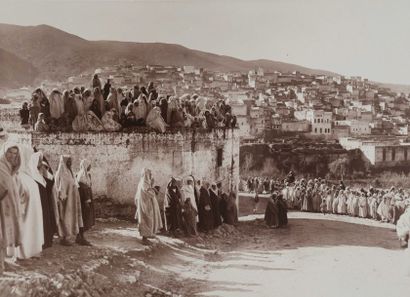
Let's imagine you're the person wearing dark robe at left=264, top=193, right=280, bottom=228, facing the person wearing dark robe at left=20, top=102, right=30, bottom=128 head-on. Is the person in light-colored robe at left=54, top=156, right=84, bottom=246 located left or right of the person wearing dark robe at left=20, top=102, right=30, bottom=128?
left

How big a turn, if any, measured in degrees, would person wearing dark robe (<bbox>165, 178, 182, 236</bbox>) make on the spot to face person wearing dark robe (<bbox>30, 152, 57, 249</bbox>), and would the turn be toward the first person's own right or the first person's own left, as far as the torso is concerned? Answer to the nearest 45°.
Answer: approximately 90° to the first person's own right

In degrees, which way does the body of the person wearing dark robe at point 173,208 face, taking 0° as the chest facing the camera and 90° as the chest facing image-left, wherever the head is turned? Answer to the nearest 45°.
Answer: approximately 315°

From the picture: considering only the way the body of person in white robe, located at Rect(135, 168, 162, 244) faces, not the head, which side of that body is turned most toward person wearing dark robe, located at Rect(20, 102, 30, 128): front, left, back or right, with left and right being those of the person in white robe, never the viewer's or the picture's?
back

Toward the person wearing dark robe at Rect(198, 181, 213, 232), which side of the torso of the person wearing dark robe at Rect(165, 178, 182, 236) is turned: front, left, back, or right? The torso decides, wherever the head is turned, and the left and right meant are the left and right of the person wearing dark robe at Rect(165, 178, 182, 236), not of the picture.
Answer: left

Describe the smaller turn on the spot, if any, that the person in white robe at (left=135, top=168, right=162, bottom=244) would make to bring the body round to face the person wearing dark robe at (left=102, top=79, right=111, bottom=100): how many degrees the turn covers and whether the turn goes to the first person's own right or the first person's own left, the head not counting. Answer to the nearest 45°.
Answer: approximately 135° to the first person's own left

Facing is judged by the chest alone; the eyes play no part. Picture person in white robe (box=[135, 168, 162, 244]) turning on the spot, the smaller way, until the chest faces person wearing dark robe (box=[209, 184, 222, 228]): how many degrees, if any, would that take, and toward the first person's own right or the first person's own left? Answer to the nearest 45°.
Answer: approximately 90° to the first person's own left

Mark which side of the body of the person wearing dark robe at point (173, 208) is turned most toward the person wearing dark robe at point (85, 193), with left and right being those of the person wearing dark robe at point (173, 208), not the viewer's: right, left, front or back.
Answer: right

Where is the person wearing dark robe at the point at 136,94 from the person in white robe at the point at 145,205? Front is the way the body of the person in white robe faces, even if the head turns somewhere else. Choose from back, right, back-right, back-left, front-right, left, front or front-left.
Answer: back-left

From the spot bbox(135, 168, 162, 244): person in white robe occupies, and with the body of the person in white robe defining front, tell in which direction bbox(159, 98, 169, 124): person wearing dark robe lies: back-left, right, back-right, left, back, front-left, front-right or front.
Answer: back-left

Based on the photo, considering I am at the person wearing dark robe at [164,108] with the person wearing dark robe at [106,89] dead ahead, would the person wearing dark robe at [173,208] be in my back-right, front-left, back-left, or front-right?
back-left

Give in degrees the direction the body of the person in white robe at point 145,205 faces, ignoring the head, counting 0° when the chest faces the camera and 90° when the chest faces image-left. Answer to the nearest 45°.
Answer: approximately 315°
